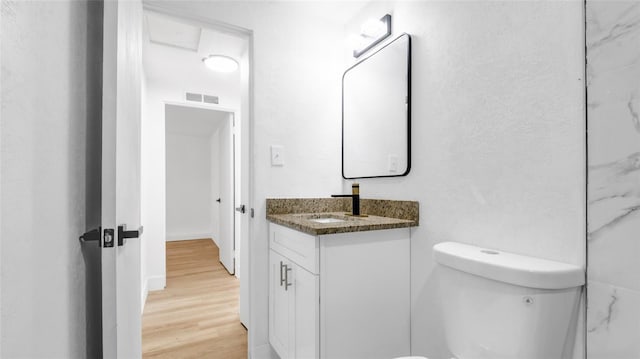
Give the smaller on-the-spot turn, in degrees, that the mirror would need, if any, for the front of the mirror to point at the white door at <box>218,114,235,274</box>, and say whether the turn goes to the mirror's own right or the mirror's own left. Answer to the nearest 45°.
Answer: approximately 90° to the mirror's own right

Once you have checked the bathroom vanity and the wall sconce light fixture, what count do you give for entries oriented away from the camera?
0

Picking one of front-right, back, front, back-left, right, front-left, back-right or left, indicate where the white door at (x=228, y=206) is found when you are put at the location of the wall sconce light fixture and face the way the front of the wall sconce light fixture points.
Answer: right

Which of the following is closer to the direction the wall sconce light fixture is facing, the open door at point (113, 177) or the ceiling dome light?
the open door

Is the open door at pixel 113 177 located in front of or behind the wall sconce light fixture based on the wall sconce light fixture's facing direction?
in front

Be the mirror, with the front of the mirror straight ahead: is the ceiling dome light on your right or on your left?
on your right

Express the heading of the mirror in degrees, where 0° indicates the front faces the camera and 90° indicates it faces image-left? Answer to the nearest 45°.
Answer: approximately 45°

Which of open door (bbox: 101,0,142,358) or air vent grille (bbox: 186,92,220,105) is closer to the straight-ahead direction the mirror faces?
the open door

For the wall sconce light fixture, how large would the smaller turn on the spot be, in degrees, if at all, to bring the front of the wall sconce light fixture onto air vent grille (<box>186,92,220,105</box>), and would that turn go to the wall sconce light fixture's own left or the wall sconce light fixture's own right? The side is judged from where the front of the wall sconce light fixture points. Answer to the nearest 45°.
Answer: approximately 90° to the wall sconce light fixture's own right

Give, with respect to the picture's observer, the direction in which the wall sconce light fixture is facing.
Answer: facing the viewer and to the left of the viewer
